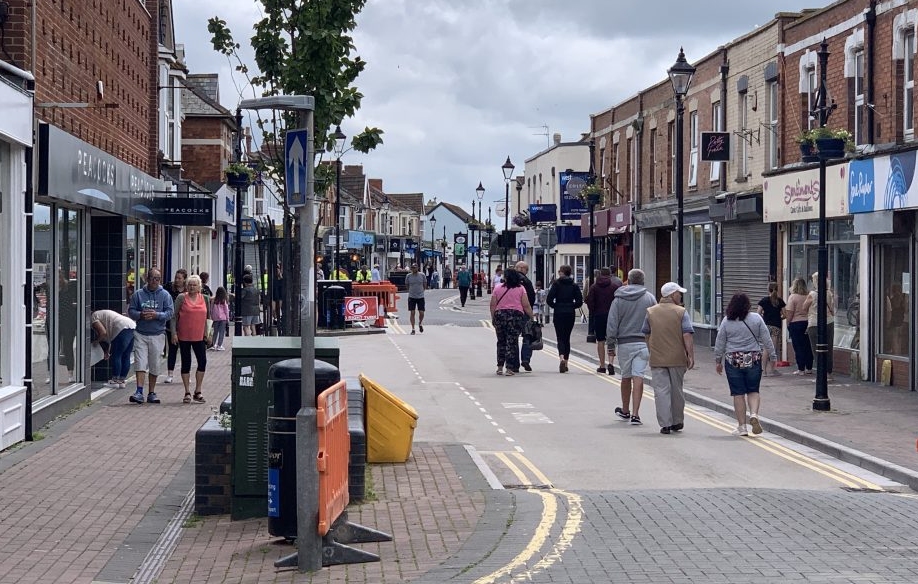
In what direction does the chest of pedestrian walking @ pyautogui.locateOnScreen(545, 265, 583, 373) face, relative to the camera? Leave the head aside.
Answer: away from the camera

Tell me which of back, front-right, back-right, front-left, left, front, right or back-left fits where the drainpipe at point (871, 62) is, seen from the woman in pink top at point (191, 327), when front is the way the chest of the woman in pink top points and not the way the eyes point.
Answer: left

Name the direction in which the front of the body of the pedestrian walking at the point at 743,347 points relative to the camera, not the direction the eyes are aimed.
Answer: away from the camera

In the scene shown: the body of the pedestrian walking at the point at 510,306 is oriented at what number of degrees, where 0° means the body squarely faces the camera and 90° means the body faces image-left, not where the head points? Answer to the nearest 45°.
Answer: approximately 180°

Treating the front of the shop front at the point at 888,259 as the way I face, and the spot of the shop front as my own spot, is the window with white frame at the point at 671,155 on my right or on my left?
on my right

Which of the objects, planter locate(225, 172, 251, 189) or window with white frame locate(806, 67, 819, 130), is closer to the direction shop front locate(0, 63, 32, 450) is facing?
the window with white frame

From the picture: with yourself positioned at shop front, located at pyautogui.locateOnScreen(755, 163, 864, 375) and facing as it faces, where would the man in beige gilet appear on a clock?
The man in beige gilet is roughly at 11 o'clock from the shop front.

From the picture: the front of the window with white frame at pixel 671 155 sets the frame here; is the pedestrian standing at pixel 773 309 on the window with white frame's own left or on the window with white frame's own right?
on the window with white frame's own left

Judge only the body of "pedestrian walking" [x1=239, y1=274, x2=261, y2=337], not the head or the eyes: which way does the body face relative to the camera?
away from the camera

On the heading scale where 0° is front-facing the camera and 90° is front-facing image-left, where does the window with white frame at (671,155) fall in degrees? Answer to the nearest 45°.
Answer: approximately 90°

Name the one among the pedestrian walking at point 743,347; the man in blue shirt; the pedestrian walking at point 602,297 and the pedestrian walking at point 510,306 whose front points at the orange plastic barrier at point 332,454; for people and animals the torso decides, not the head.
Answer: the man in blue shirt
